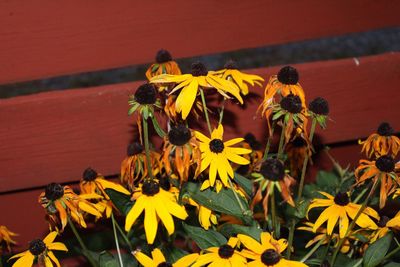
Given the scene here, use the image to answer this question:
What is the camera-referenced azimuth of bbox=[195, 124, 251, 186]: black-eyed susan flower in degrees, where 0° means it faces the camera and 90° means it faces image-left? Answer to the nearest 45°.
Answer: approximately 0°
